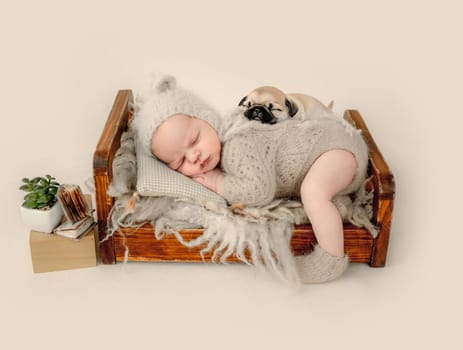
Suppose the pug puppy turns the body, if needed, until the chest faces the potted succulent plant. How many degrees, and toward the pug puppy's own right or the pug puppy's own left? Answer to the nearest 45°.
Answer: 0° — it already faces it

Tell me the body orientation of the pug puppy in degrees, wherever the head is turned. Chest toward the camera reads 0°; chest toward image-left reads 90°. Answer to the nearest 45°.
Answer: approximately 45°
